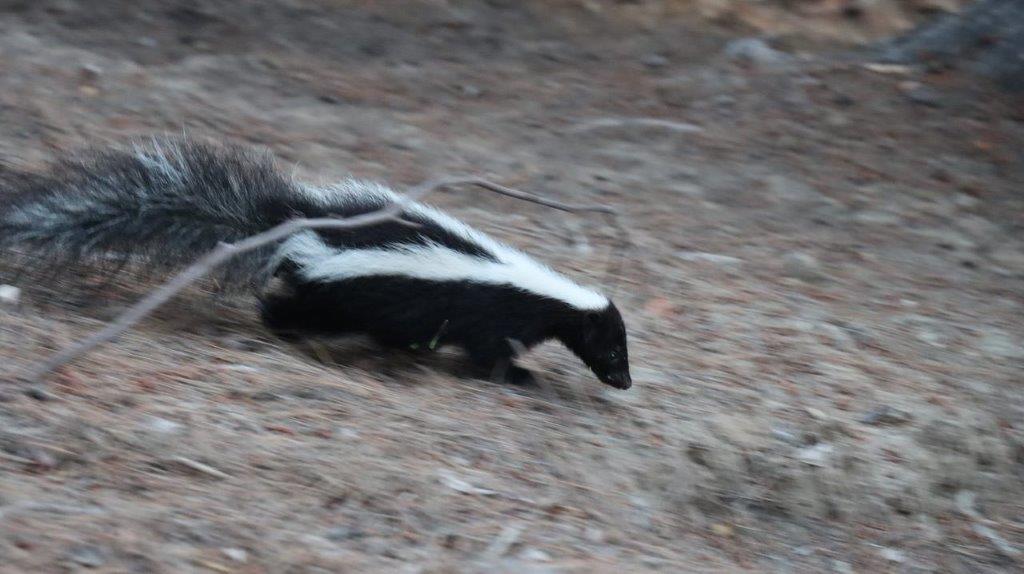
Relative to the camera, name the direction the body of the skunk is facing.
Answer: to the viewer's right

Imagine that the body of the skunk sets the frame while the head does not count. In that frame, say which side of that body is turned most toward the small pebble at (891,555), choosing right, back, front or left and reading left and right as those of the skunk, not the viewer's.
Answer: front

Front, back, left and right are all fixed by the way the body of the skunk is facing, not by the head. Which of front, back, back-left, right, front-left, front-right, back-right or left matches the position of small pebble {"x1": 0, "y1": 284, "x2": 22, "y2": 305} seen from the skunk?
back

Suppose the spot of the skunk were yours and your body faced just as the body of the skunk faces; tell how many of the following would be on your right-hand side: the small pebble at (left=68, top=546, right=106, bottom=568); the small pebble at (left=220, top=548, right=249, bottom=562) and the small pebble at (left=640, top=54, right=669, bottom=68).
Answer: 2

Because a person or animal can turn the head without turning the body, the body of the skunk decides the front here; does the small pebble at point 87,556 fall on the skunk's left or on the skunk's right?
on the skunk's right

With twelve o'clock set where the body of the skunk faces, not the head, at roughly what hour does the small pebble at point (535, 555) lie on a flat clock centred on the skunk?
The small pebble is roughly at 2 o'clock from the skunk.

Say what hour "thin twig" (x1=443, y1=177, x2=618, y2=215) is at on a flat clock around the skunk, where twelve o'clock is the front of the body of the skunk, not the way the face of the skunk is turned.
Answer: The thin twig is roughly at 12 o'clock from the skunk.

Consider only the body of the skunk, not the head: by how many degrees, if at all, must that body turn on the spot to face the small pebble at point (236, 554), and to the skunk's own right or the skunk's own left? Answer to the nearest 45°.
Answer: approximately 90° to the skunk's own right

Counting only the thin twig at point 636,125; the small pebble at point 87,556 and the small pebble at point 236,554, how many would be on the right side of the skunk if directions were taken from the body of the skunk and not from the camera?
2

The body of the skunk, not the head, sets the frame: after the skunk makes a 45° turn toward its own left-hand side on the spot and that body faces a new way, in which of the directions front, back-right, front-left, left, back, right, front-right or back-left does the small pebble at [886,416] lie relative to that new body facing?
front-right

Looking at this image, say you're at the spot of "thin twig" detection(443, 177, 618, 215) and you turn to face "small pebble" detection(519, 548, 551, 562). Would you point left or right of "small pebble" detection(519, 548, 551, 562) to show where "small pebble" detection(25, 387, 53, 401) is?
right
